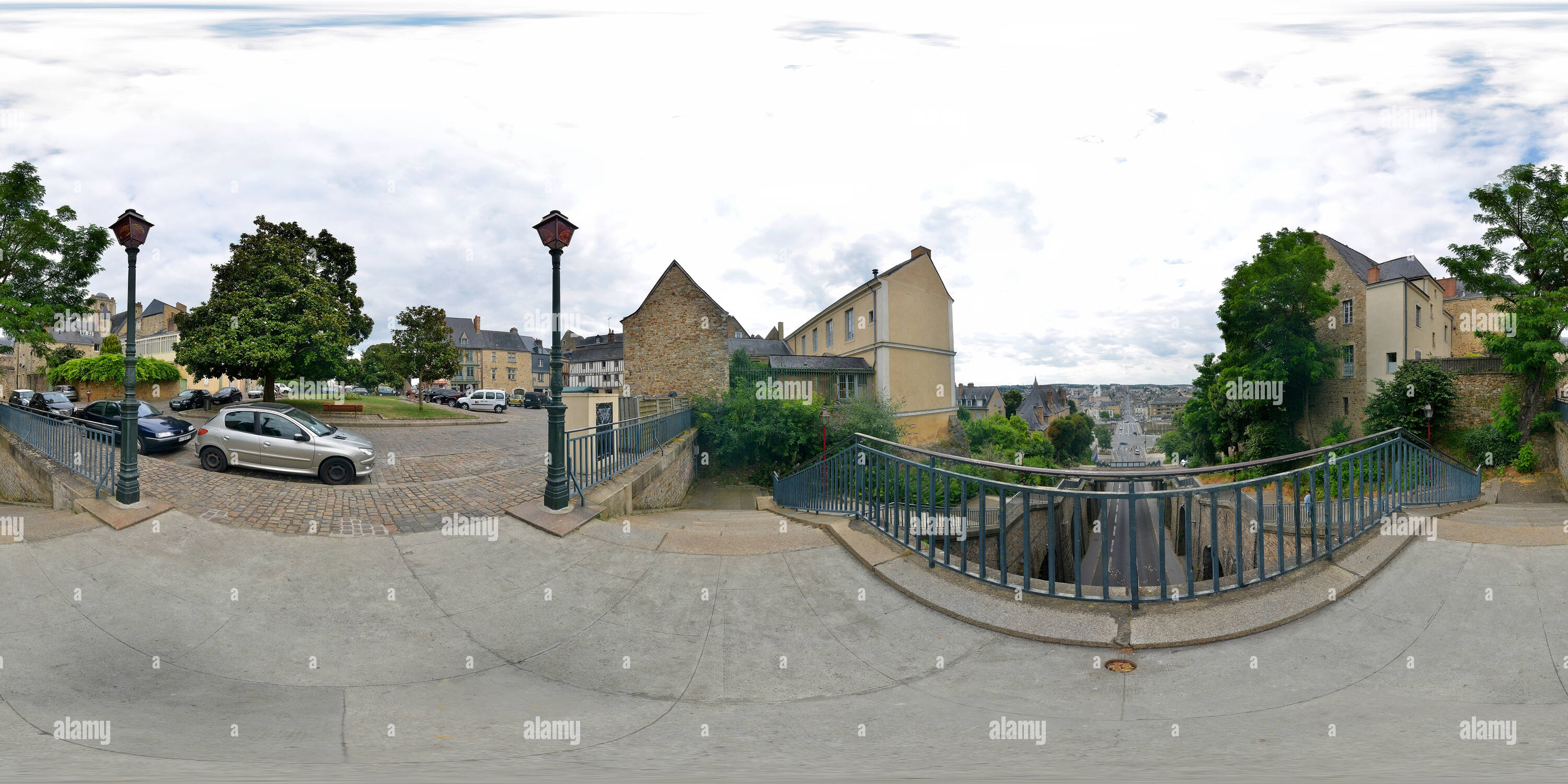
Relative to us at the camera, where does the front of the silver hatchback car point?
facing to the right of the viewer

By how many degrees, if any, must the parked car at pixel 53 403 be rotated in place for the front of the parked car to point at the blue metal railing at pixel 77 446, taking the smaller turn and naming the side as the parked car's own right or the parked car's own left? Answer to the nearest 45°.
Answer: approximately 45° to the parked car's own right

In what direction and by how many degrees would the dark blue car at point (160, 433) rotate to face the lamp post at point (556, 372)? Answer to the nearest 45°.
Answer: approximately 45° to its right

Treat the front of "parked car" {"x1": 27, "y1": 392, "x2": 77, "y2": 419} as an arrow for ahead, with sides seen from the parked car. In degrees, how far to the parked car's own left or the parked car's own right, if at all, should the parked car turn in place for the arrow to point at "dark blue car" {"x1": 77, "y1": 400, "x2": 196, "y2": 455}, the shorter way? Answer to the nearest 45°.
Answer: approximately 45° to the parked car's own right

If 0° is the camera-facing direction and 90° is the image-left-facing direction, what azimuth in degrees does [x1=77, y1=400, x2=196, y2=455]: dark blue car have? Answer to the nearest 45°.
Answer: approximately 315°
